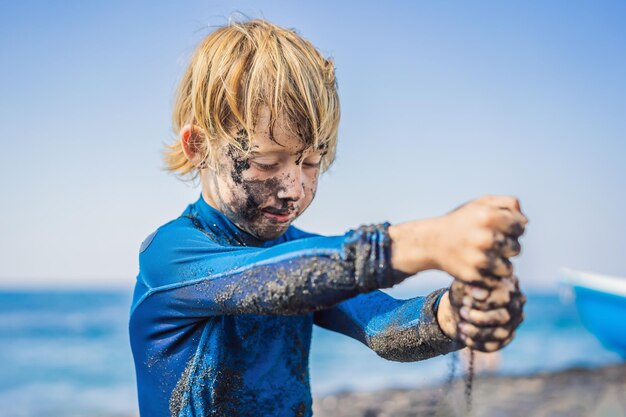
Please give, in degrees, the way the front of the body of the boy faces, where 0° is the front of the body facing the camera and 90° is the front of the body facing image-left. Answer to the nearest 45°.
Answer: approximately 315°
